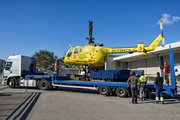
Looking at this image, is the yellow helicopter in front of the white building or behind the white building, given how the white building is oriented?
in front

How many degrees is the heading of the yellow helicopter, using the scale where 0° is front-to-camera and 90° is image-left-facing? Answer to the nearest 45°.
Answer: approximately 90°

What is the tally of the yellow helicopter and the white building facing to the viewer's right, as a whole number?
0

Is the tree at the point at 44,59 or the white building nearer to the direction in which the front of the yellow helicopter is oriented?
the tree

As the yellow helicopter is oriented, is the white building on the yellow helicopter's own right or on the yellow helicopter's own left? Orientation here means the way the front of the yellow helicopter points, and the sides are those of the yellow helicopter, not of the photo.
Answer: on the yellow helicopter's own right

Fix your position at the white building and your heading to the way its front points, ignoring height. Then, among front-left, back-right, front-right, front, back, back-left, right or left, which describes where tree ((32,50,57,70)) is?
front-right

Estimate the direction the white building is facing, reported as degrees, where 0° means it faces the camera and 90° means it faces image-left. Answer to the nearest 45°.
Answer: approximately 45°

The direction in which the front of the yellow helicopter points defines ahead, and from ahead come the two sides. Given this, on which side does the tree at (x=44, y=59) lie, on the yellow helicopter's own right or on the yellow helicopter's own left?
on the yellow helicopter's own right
